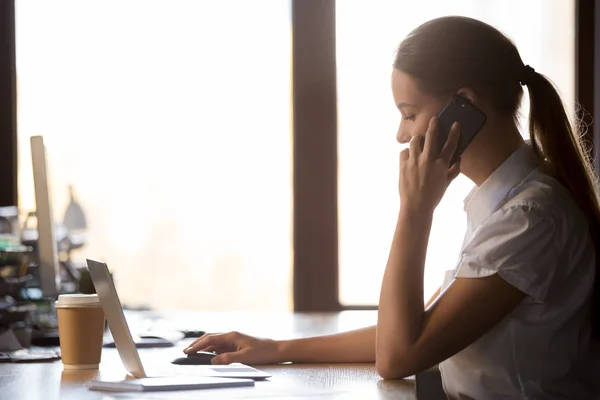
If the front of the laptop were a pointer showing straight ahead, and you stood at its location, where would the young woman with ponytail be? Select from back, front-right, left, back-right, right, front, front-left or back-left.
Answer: front

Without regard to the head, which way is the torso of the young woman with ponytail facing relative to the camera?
to the viewer's left

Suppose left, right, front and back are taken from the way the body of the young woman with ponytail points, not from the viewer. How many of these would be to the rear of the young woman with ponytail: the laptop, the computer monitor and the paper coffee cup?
0

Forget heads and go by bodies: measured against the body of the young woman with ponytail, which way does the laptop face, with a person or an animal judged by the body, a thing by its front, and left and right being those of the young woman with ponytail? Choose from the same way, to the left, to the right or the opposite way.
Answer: the opposite way

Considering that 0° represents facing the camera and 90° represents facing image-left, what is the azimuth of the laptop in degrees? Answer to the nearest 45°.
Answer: approximately 270°

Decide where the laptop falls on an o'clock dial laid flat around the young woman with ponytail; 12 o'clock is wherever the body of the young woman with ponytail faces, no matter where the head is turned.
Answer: The laptop is roughly at 12 o'clock from the young woman with ponytail.

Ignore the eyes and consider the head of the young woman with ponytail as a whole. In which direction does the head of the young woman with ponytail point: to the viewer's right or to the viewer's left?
to the viewer's left

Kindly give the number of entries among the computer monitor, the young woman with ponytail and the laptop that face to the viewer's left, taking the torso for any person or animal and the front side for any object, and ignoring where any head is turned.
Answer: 1

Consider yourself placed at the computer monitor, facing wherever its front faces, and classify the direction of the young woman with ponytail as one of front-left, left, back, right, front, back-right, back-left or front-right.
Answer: front-right

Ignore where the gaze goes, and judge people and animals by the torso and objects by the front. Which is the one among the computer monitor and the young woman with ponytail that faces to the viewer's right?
the computer monitor

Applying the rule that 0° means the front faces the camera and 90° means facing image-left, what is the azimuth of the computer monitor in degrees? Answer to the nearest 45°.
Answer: approximately 270°

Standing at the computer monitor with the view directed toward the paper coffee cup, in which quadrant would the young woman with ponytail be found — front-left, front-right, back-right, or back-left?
front-left

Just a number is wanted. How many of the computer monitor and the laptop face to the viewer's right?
2
